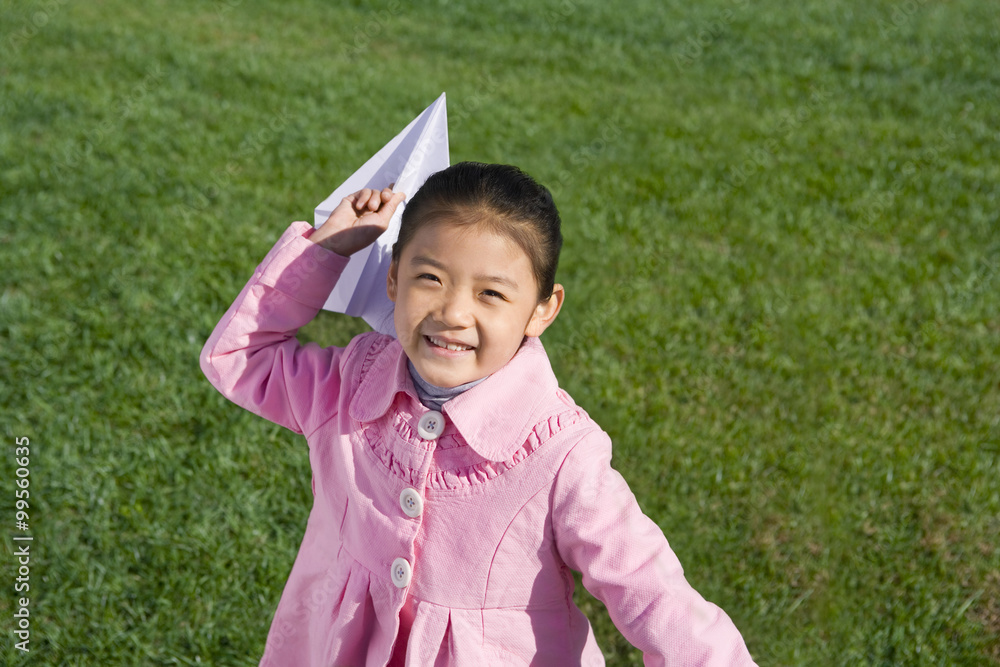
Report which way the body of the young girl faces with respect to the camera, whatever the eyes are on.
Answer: toward the camera
